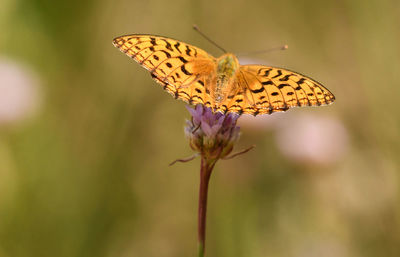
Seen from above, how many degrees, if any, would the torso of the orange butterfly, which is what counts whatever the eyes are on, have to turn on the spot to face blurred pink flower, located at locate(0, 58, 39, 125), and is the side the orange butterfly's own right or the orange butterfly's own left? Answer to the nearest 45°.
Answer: approximately 45° to the orange butterfly's own left

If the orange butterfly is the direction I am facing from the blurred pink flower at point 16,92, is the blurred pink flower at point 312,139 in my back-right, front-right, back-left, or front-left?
front-left

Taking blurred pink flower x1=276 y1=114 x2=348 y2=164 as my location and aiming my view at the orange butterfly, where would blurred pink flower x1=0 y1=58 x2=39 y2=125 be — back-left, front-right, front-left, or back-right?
front-right

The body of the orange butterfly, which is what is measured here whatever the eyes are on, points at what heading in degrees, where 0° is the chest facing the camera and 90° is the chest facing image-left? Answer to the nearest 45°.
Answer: approximately 180°

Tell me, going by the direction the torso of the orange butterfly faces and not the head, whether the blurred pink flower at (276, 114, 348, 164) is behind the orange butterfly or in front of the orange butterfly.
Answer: in front
